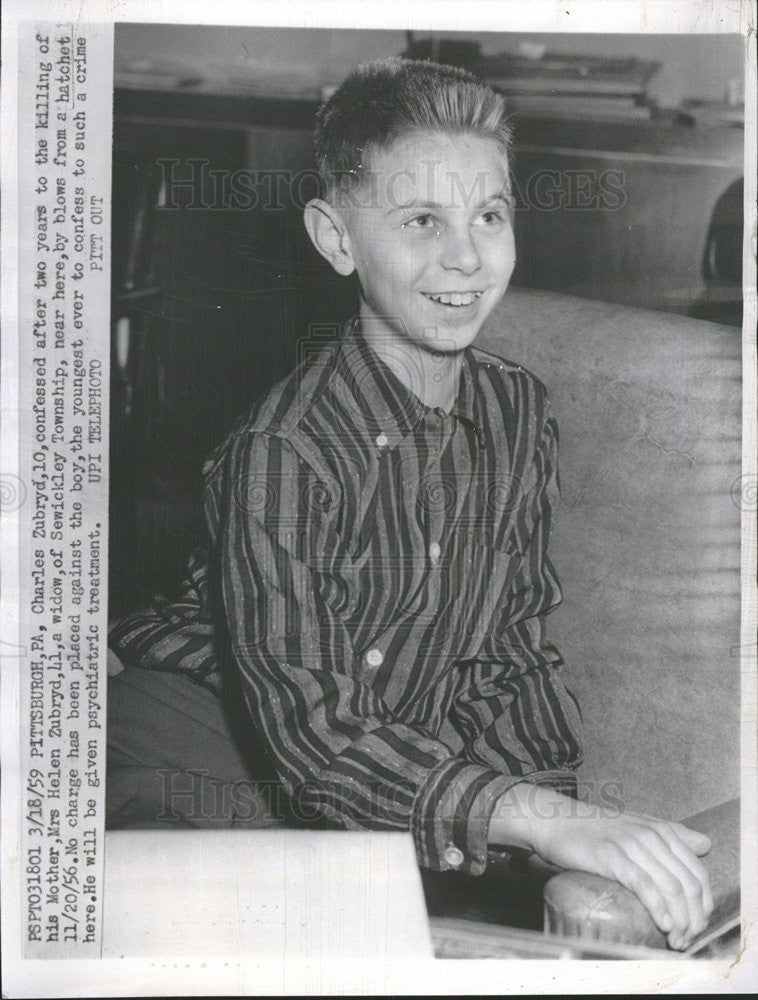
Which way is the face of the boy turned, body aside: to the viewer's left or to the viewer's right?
to the viewer's right
